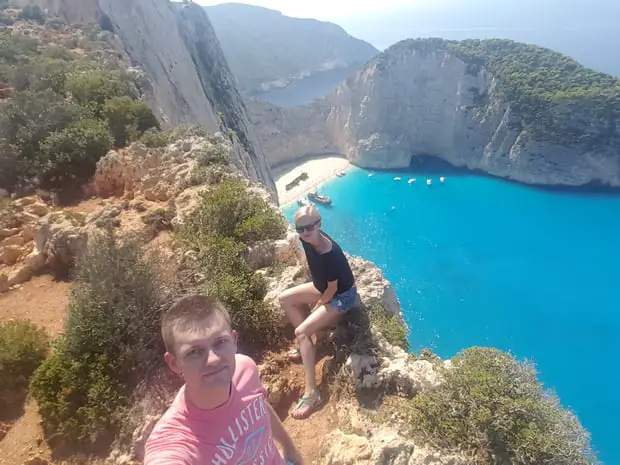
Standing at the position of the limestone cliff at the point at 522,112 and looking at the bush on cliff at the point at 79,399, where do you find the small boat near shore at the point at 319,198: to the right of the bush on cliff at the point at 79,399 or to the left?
right

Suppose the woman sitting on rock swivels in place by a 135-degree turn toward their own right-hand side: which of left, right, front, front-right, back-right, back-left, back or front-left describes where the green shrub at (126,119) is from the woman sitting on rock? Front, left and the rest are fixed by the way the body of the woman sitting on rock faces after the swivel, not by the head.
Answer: front-left

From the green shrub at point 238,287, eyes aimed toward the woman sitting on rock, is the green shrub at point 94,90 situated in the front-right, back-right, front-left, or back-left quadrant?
back-left

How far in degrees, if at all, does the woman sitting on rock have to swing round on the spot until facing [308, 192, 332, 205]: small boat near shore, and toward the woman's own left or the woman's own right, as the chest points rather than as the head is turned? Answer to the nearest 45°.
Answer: approximately 135° to the woman's own right

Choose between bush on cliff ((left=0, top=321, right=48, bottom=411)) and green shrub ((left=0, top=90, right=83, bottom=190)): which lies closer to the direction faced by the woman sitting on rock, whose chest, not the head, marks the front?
the bush on cliff

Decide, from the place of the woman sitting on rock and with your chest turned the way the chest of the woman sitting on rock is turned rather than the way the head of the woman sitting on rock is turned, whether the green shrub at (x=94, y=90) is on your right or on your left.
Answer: on your right

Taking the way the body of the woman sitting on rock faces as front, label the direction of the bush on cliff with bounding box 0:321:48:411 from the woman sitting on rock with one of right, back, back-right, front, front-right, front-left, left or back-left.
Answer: front-right

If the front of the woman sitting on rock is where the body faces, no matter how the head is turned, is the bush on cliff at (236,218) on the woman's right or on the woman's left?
on the woman's right

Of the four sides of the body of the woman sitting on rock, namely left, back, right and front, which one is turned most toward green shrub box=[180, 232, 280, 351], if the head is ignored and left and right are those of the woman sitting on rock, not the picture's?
right

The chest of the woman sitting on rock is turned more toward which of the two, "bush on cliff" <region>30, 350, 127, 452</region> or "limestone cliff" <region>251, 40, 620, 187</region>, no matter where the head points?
the bush on cliff

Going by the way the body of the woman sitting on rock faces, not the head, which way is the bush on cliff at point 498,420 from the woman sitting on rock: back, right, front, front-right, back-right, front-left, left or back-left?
left

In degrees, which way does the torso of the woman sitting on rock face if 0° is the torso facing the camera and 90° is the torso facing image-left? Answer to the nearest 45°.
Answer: approximately 45°

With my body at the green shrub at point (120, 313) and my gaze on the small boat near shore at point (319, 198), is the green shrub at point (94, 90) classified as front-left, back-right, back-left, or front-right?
front-left

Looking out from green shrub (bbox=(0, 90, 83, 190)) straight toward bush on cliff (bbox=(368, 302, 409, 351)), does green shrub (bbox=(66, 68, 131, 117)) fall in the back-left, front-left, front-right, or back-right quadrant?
back-left

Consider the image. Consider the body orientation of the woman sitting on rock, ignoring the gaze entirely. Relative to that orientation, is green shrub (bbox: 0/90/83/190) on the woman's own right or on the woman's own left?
on the woman's own right
